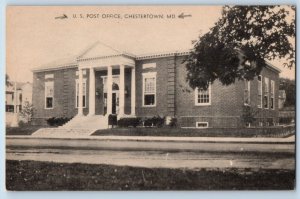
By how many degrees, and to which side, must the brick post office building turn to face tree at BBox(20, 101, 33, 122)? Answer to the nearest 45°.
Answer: approximately 45° to its right

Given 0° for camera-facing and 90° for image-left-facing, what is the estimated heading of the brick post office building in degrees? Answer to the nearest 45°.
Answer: approximately 45°

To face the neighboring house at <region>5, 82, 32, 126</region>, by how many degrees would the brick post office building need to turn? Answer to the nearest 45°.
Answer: approximately 45° to its right
